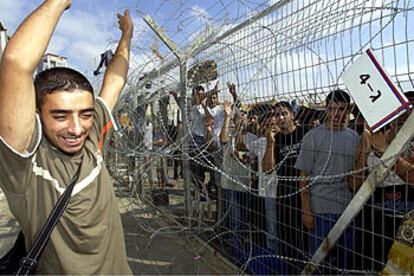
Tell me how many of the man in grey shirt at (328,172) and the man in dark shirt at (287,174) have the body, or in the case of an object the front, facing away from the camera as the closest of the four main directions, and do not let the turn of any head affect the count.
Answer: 0

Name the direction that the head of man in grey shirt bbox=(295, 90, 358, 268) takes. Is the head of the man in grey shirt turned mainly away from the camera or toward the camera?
toward the camera

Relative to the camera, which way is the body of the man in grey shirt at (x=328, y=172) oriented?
toward the camera

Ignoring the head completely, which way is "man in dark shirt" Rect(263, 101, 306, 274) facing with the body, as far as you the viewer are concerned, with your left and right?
facing the viewer and to the left of the viewer
